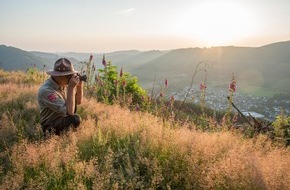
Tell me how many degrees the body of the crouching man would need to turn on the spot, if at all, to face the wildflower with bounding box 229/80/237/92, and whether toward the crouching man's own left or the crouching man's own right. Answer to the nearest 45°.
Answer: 0° — they already face it

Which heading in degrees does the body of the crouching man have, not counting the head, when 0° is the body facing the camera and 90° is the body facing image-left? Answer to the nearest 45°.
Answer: approximately 270°
